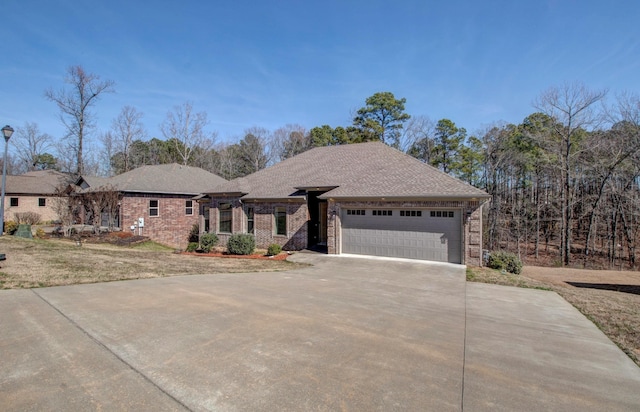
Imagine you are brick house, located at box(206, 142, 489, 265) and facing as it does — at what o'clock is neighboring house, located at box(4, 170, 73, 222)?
The neighboring house is roughly at 4 o'clock from the brick house.

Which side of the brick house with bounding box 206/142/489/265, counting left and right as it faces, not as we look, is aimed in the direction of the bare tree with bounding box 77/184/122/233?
right

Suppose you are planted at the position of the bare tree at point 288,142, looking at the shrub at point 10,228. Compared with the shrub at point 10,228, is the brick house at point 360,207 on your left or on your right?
left

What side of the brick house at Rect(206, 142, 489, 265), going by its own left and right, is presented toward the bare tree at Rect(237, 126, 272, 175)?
back

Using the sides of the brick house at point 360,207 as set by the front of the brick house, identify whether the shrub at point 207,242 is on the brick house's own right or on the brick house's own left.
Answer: on the brick house's own right

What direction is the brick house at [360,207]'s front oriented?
toward the camera

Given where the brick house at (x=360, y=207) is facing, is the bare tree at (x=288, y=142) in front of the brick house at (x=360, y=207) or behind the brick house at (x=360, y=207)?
behind
